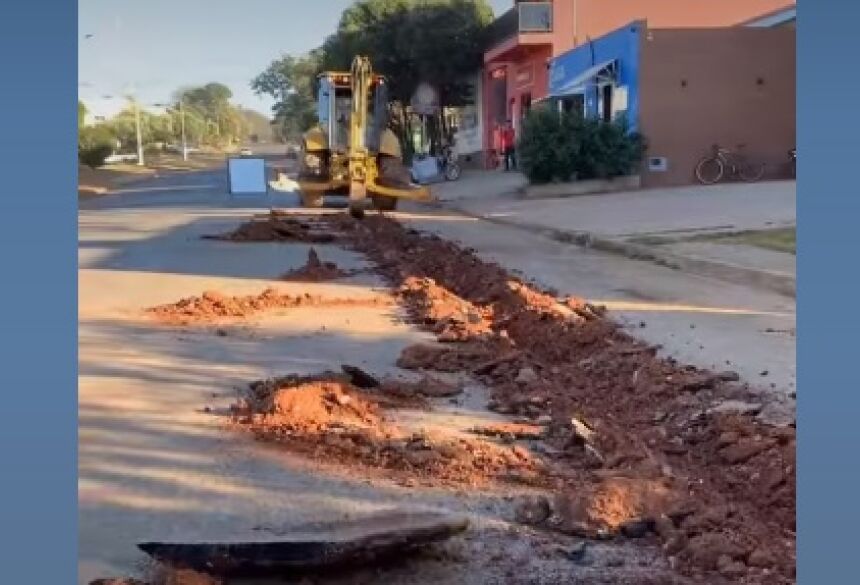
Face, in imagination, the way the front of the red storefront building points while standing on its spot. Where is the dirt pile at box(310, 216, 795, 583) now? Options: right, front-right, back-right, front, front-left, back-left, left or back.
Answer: front-left

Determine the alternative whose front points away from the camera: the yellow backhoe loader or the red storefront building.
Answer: the yellow backhoe loader

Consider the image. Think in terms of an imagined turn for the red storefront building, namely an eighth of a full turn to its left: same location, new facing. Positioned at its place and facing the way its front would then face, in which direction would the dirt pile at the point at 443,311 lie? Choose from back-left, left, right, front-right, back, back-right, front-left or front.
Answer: front

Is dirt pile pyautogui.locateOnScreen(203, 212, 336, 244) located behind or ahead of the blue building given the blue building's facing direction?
ahead

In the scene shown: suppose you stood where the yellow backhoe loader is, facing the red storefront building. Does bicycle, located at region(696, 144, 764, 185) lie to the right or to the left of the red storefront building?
right

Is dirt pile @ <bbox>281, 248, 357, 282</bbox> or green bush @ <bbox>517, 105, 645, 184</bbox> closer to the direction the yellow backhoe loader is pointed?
the green bush

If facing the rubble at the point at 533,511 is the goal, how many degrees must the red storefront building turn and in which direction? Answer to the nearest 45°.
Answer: approximately 45° to its left

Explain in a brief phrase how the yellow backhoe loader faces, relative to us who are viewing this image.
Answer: facing away from the viewer

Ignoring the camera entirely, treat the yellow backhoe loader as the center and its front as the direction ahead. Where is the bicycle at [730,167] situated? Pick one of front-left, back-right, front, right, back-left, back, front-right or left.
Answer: front-right

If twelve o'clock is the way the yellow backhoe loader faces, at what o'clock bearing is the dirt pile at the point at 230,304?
The dirt pile is roughly at 6 o'clock from the yellow backhoe loader.

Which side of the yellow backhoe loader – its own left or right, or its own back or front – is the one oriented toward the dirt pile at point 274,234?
back
